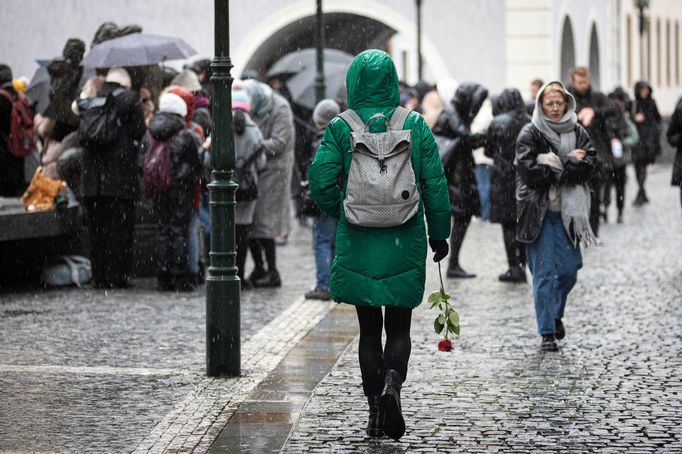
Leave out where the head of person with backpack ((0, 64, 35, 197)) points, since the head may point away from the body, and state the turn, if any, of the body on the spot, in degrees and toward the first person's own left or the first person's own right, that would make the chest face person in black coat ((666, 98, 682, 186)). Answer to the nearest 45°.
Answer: approximately 135° to the first person's own right

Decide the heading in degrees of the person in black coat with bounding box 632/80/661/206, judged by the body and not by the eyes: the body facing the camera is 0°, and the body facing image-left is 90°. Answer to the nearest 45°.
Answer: approximately 45°

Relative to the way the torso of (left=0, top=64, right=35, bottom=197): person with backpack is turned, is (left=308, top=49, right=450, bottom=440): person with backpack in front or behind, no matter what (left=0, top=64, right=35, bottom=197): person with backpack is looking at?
behind

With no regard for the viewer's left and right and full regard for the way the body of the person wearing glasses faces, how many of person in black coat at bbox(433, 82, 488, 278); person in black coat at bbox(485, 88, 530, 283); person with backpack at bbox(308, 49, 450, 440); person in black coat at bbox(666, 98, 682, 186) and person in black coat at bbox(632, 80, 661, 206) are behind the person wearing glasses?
4

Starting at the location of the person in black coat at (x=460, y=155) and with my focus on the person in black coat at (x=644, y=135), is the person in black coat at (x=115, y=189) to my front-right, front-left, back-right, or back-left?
back-left

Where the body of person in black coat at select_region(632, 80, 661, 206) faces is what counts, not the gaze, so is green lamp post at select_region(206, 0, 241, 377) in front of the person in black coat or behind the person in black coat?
in front

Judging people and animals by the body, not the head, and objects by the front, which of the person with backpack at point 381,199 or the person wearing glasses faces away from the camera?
the person with backpack

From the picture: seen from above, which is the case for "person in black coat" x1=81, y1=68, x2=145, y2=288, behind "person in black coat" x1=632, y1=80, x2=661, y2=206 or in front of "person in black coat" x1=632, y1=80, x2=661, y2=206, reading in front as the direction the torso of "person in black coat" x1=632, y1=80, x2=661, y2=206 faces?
in front

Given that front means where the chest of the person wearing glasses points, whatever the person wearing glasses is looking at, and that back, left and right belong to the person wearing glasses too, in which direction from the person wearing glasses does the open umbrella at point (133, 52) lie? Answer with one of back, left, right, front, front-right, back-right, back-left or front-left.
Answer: back-right

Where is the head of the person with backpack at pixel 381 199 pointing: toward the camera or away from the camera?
away from the camera

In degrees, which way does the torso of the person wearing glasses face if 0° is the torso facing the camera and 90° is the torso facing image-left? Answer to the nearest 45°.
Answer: approximately 0°

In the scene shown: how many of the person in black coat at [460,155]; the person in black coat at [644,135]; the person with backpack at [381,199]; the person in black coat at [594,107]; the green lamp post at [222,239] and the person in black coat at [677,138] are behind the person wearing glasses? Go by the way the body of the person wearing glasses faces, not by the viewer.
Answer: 4

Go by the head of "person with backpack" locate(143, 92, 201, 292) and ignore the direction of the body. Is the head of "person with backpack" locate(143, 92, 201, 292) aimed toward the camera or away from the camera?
away from the camera

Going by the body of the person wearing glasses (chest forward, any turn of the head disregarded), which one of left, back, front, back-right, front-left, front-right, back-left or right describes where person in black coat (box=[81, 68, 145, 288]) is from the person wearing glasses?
back-right

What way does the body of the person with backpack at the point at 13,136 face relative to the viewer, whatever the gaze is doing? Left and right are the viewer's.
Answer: facing away from the viewer and to the left of the viewer
